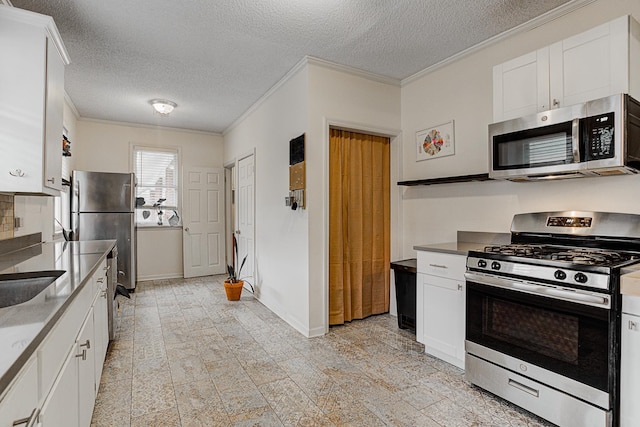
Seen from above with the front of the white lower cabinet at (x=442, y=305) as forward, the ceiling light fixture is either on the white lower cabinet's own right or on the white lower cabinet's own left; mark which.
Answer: on the white lower cabinet's own right

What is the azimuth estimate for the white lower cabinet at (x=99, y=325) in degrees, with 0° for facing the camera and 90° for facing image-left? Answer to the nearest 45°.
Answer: approximately 270°

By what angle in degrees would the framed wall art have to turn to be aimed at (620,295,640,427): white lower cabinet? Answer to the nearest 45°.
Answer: approximately 90° to its left
